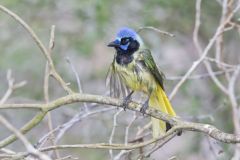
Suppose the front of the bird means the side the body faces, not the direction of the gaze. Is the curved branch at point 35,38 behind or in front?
in front

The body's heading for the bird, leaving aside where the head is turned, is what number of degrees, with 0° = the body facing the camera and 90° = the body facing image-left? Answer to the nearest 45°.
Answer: approximately 45°
